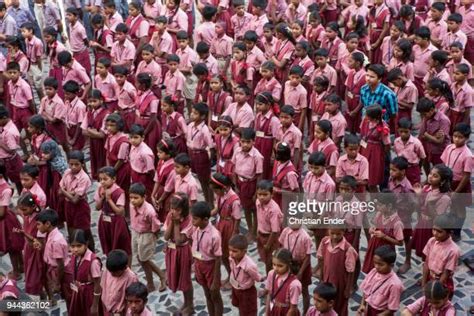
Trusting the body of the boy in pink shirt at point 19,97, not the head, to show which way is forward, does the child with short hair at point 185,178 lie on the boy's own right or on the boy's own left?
on the boy's own left

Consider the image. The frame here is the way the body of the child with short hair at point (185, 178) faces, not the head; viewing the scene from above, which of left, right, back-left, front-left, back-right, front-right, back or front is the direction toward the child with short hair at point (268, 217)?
left

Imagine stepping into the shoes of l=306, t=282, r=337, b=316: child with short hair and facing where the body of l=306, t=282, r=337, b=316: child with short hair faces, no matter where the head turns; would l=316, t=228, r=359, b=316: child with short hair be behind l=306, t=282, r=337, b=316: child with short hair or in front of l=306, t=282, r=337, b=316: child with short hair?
behind

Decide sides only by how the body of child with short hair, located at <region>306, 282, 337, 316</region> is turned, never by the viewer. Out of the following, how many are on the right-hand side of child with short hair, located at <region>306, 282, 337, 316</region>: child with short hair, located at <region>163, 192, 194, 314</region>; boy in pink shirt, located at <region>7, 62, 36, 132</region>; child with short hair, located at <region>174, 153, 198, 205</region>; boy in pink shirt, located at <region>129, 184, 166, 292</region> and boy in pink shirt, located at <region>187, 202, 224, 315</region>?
5
